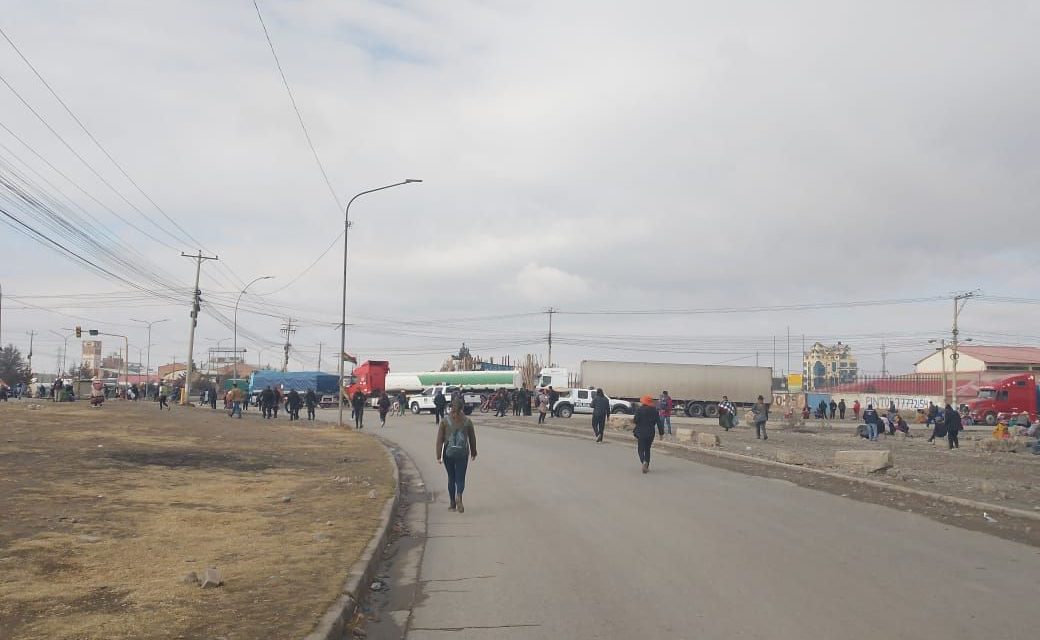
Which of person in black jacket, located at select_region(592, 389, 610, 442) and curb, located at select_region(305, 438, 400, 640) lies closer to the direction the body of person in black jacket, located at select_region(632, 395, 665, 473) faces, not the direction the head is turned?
the person in black jacket

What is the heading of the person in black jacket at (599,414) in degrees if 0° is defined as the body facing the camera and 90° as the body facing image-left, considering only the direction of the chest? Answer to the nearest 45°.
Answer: approximately 180°

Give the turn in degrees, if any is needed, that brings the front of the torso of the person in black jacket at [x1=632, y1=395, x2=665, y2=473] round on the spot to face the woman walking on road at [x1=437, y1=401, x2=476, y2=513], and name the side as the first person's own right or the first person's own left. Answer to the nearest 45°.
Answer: approximately 135° to the first person's own left

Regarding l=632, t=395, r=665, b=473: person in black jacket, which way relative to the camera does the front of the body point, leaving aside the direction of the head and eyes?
away from the camera

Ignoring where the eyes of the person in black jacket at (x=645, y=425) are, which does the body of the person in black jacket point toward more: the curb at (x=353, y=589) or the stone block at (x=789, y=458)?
the stone block

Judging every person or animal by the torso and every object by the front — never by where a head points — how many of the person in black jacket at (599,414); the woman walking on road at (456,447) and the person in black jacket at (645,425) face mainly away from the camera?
3

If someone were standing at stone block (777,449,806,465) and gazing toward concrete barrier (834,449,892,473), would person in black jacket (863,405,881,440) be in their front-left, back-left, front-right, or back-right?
back-left

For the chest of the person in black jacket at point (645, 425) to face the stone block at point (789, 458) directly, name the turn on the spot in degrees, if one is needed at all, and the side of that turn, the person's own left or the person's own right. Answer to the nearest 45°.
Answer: approximately 45° to the person's own right

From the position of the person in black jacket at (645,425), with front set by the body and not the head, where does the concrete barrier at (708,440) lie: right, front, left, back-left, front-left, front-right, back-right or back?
front

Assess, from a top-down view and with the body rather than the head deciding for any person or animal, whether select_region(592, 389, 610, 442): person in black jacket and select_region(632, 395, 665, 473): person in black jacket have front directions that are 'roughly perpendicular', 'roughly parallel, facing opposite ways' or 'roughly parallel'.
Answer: roughly parallel

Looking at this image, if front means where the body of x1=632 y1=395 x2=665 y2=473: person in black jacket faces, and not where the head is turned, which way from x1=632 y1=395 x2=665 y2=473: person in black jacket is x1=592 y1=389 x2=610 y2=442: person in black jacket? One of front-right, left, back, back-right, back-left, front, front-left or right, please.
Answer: front

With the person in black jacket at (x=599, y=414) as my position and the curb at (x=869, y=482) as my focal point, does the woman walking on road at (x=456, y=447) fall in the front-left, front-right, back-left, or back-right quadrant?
front-right

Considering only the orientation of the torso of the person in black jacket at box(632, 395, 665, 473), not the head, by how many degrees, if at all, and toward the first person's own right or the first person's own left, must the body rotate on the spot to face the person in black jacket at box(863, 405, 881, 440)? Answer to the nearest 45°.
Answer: approximately 45° to the first person's own right

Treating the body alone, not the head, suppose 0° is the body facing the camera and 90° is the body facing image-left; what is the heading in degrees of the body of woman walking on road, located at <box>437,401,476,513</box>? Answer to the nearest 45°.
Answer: approximately 180°
